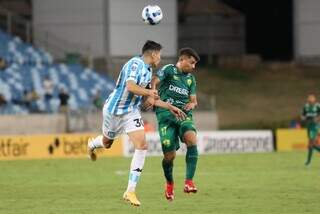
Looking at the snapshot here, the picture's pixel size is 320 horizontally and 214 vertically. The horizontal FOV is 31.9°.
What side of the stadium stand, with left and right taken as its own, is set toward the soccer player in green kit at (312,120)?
front

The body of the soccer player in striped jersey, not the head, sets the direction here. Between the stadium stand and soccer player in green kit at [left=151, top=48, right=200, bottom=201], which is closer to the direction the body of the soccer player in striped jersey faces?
the soccer player in green kit

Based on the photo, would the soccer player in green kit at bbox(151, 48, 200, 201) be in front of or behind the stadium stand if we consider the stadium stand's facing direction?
in front

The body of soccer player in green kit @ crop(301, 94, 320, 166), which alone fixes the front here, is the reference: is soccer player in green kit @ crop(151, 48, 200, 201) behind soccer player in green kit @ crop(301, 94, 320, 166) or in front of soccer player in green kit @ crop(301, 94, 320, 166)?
in front

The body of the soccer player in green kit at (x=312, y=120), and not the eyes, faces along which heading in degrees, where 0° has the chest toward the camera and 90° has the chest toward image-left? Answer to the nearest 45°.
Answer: approximately 45°

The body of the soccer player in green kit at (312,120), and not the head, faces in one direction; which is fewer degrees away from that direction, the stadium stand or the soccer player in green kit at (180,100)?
the soccer player in green kit

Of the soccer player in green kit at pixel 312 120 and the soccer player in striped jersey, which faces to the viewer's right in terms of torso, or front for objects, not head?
the soccer player in striped jersey

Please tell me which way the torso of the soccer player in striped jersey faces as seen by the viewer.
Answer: to the viewer's right

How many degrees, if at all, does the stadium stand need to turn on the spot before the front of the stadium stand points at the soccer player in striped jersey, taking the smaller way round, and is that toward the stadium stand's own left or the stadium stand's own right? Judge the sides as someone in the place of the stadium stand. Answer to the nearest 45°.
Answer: approximately 45° to the stadium stand's own right

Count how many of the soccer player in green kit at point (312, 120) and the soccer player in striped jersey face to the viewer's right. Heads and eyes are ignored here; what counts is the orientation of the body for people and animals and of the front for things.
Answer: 1

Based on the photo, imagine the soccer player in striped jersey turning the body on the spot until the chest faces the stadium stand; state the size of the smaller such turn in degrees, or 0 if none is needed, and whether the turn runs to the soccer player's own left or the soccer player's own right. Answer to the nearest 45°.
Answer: approximately 90° to the soccer player's own left
